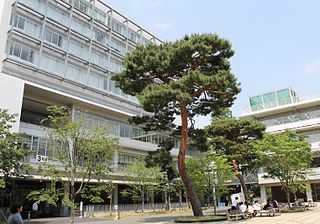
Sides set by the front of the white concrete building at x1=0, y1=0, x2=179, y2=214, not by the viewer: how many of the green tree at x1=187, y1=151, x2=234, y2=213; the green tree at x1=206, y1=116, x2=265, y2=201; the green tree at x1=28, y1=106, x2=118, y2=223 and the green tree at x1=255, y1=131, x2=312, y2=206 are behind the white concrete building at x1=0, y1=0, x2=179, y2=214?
0

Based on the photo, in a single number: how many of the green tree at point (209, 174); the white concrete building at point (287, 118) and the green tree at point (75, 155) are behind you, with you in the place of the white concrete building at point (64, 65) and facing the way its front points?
0

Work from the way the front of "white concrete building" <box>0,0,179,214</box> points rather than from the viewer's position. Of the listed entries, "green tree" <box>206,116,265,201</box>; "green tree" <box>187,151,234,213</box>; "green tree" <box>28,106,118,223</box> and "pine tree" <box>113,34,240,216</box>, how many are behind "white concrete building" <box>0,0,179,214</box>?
0

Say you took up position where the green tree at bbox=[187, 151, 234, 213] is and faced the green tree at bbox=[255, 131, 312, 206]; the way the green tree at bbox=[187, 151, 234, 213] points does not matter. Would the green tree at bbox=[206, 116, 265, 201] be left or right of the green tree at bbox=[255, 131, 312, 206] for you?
left

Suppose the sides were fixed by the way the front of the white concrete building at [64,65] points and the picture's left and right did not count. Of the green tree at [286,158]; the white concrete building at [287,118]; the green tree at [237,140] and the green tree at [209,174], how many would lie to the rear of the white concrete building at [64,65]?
0

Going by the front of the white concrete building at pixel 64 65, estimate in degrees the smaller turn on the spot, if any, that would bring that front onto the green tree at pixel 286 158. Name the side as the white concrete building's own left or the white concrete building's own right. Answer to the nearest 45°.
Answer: approximately 45° to the white concrete building's own left

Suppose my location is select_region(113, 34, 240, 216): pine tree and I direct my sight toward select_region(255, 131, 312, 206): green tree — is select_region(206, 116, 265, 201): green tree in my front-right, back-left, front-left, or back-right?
front-left

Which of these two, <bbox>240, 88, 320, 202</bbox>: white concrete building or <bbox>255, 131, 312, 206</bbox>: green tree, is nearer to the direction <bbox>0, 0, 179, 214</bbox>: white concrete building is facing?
the green tree

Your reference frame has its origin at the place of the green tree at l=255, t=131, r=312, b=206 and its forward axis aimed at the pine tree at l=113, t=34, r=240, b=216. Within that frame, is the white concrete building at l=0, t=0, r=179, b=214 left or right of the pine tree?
right

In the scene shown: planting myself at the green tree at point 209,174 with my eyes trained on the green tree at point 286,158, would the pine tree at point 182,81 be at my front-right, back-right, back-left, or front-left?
back-right

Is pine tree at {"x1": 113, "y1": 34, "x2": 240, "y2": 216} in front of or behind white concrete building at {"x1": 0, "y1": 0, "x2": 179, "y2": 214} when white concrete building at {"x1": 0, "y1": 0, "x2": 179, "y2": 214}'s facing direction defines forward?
in front

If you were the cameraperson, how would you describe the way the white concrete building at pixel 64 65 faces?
facing the viewer and to the right of the viewer

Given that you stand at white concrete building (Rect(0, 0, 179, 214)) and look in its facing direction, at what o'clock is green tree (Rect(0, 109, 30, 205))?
The green tree is roughly at 2 o'clock from the white concrete building.

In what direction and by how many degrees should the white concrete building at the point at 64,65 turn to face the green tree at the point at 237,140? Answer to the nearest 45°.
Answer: approximately 45° to its left

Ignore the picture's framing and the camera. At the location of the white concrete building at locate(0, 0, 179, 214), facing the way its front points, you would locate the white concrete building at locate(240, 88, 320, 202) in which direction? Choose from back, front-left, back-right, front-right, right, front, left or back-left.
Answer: front-left
